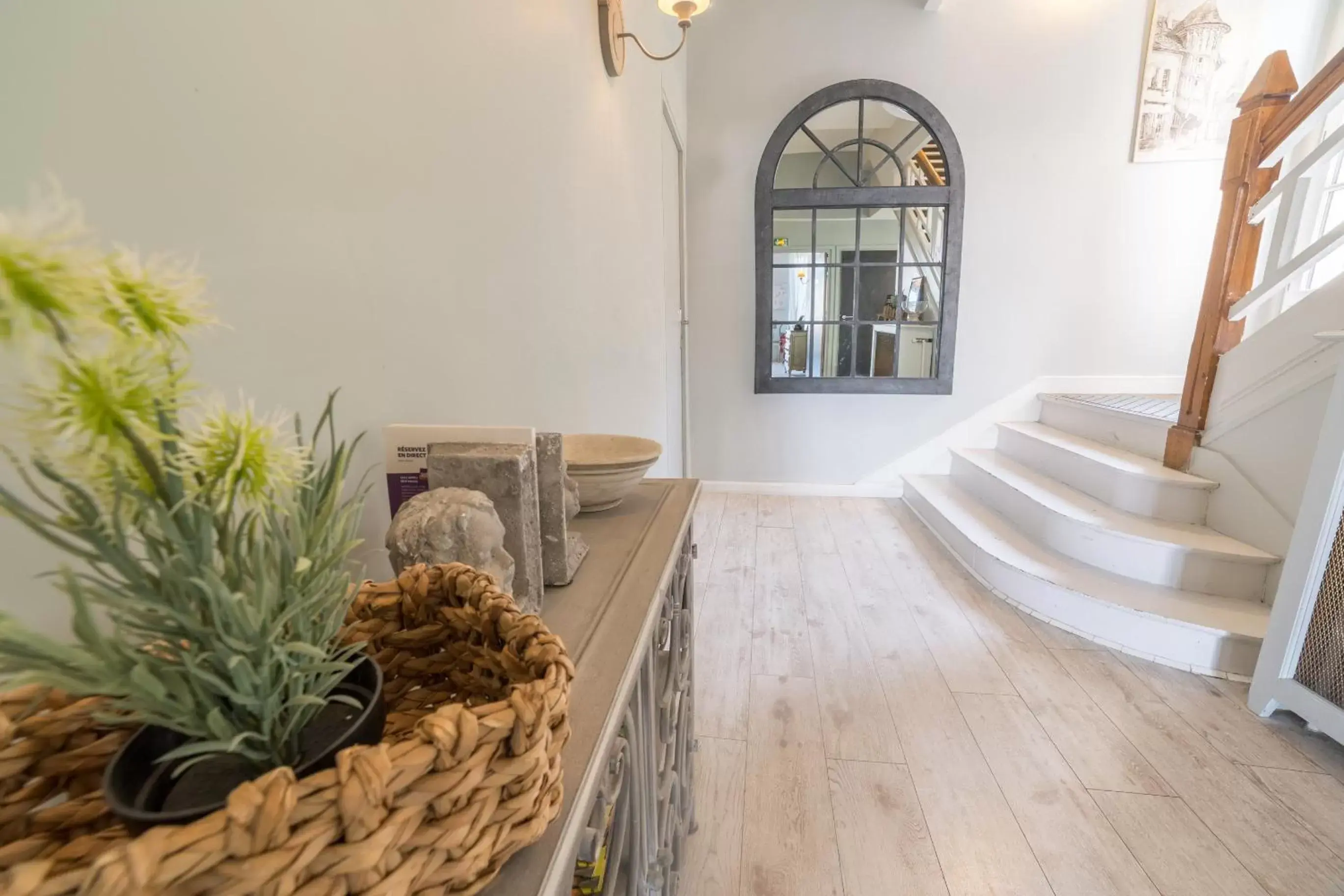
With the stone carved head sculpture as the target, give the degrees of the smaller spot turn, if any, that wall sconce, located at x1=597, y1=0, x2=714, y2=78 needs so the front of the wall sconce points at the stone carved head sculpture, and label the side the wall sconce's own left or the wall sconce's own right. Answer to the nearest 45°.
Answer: approximately 90° to the wall sconce's own right

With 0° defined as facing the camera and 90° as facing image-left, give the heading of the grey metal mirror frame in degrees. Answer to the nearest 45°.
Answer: approximately 0°

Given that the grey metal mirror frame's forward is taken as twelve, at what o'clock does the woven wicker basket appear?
The woven wicker basket is roughly at 12 o'clock from the grey metal mirror frame.

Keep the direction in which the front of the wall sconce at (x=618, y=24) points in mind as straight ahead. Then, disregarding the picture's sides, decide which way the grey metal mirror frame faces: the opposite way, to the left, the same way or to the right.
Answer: to the right

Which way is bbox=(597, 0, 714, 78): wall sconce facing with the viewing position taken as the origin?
facing to the right of the viewer

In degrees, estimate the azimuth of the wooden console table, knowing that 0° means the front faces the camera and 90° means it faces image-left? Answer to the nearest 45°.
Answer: approximately 270°

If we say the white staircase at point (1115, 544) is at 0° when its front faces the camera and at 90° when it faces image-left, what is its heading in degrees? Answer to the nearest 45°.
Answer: approximately 45°
